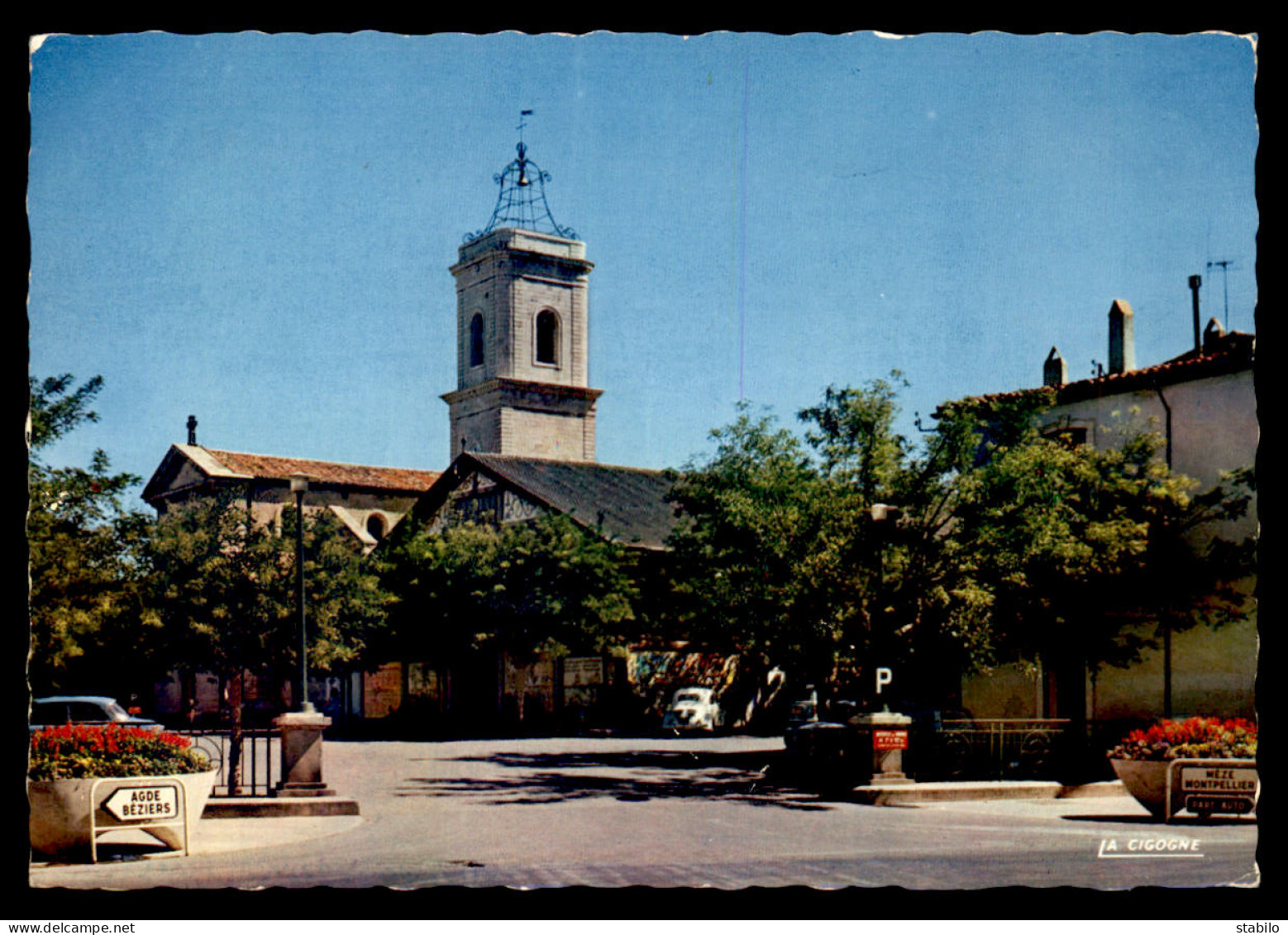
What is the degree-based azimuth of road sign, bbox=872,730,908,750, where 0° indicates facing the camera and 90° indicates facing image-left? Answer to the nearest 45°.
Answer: approximately 0°

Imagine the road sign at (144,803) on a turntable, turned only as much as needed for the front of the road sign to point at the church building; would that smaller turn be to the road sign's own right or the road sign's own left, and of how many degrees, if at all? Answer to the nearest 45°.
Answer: approximately 180°

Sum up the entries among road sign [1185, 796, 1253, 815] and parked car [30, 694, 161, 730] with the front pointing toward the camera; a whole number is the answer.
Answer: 1

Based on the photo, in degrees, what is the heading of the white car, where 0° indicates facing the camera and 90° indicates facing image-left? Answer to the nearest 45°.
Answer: approximately 45°

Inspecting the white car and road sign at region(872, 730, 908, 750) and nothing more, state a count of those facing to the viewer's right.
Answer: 0

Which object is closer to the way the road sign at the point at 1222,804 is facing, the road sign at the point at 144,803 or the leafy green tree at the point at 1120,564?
the road sign
